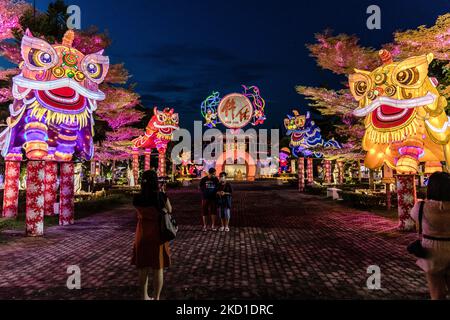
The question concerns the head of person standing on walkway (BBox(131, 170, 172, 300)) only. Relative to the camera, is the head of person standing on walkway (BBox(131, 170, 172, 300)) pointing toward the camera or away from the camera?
away from the camera

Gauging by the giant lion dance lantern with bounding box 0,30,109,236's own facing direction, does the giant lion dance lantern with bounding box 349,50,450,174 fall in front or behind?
in front

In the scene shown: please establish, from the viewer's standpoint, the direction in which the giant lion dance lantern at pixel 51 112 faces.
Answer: facing the viewer and to the right of the viewer

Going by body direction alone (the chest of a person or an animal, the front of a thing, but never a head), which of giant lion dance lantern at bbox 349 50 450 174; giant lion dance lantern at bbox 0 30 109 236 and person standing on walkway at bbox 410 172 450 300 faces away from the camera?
the person standing on walkway

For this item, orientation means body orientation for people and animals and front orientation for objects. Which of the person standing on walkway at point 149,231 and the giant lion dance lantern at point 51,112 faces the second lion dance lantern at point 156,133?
the person standing on walkway

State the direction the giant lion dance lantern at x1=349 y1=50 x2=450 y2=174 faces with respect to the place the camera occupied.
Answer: facing the viewer and to the left of the viewer

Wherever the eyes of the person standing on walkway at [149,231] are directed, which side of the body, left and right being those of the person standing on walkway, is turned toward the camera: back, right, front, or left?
back

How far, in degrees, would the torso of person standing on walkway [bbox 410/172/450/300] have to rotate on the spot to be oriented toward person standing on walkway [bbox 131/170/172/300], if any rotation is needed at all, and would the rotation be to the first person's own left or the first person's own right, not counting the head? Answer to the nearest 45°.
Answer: approximately 90° to the first person's own left

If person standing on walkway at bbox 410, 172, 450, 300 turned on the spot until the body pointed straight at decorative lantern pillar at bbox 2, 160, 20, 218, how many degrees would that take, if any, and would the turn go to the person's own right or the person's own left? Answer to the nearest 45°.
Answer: approximately 90° to the person's own left

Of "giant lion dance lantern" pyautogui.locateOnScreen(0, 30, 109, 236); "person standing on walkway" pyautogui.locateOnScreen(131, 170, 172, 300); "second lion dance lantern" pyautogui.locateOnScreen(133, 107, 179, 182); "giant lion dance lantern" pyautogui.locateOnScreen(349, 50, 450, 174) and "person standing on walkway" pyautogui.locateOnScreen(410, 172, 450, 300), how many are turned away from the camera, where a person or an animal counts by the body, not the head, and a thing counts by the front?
2

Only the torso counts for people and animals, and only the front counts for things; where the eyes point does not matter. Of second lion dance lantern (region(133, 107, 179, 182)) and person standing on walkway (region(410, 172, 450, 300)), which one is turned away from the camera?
the person standing on walkway

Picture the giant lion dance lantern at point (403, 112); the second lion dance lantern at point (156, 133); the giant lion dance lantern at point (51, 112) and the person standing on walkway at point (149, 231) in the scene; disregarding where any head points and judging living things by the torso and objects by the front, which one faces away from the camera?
the person standing on walkway

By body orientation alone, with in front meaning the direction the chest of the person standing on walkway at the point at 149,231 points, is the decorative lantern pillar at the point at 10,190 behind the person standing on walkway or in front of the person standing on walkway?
in front

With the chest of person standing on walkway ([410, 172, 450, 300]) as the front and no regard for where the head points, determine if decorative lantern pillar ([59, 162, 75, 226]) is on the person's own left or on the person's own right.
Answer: on the person's own left

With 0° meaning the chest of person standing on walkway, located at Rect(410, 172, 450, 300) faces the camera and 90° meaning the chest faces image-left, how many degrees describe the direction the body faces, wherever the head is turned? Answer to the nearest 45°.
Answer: approximately 180°
